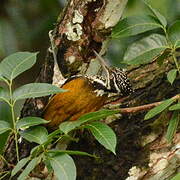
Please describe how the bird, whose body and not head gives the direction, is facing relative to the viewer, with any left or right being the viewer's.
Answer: facing away from the viewer and to the right of the viewer
